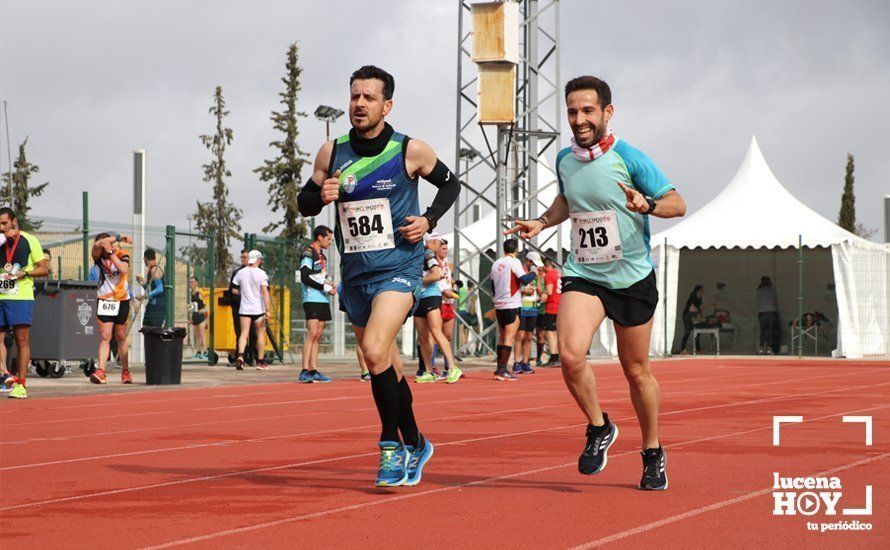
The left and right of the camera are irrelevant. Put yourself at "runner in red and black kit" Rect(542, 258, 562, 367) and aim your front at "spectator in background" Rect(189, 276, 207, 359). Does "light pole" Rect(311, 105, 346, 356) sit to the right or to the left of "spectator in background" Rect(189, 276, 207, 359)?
right

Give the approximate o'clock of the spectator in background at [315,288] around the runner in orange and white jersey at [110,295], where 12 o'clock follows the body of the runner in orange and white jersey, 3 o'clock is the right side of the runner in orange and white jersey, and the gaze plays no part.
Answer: The spectator in background is roughly at 9 o'clock from the runner in orange and white jersey.

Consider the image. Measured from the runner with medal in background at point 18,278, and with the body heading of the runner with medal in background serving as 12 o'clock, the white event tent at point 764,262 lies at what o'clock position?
The white event tent is roughly at 8 o'clock from the runner with medal in background.

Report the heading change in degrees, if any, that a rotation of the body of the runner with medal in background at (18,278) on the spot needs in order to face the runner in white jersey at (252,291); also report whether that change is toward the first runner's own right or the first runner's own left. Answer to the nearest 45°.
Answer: approximately 135° to the first runner's own left

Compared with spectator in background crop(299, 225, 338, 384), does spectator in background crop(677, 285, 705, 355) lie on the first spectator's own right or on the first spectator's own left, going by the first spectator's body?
on the first spectator's own left

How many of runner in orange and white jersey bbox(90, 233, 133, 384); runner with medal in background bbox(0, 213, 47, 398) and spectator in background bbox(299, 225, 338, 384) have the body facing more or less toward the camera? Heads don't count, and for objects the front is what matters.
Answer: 2

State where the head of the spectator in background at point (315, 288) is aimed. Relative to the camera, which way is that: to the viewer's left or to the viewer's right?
to the viewer's right

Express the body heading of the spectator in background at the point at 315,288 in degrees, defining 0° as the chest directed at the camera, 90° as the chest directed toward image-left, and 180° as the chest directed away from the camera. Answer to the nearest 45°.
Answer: approximately 270°
